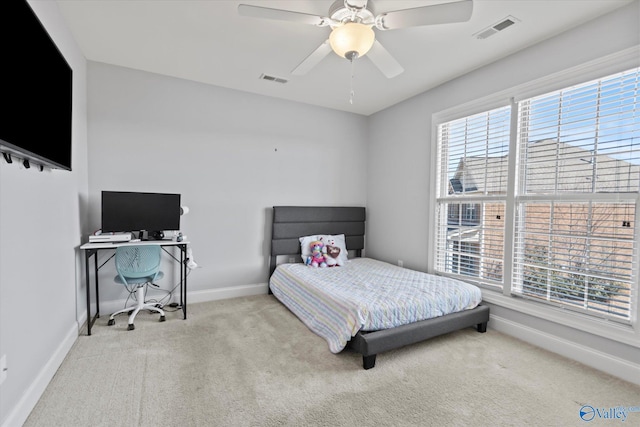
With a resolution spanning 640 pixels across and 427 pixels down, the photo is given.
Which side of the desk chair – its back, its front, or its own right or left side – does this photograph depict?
back

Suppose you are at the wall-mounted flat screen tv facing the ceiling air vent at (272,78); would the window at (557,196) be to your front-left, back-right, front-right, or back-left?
front-right

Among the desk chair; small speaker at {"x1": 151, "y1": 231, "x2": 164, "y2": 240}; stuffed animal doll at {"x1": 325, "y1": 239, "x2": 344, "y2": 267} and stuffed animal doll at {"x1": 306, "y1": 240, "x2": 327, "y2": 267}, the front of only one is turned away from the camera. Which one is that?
the desk chair

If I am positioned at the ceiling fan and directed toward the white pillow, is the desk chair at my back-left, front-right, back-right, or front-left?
front-left

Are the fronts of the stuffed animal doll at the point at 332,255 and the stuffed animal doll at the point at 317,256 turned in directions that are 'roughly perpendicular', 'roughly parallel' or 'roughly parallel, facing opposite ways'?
roughly parallel

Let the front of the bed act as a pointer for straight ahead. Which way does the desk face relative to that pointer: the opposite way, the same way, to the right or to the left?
the same way

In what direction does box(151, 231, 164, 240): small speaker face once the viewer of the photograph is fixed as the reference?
facing the viewer

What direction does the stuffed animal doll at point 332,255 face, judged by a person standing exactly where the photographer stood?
facing the viewer

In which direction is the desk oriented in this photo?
toward the camera

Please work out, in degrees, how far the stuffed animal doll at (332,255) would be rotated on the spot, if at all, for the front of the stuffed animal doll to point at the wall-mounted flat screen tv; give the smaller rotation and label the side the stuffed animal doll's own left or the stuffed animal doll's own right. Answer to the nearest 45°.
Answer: approximately 45° to the stuffed animal doll's own right

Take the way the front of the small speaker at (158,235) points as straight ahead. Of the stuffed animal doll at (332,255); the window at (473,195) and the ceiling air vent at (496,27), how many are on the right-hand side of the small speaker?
0

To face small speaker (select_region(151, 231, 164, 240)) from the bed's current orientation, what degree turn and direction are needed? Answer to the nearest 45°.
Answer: approximately 135° to its right

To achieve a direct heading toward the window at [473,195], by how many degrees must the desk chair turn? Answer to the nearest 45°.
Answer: approximately 135° to its right

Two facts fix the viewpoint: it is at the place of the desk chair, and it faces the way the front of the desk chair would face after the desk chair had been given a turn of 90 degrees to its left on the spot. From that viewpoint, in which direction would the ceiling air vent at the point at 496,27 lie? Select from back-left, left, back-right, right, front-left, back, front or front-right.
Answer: back-left

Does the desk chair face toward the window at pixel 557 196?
no

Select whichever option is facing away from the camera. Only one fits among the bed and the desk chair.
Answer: the desk chair

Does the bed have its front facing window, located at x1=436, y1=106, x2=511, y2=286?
no

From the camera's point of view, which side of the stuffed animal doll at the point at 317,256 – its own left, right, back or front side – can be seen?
front
